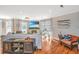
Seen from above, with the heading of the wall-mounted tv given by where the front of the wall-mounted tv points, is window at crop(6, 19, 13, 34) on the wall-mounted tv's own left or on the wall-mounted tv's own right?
on the wall-mounted tv's own right

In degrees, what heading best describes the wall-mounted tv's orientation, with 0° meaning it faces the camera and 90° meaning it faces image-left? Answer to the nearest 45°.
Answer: approximately 0°
